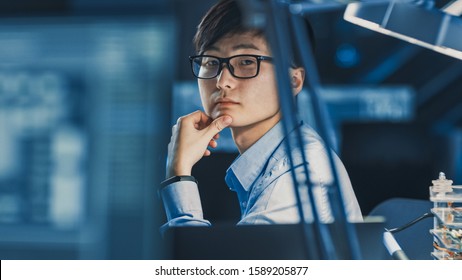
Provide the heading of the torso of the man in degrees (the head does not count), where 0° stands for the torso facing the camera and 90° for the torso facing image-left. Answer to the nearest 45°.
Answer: approximately 45°
